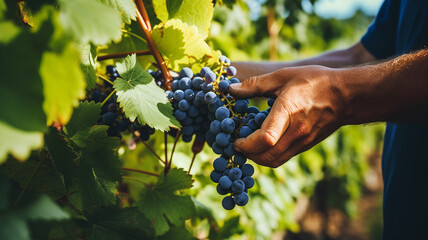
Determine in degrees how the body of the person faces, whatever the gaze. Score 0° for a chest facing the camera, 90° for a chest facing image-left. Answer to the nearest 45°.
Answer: approximately 90°

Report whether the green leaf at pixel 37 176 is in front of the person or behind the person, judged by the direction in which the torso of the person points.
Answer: in front
